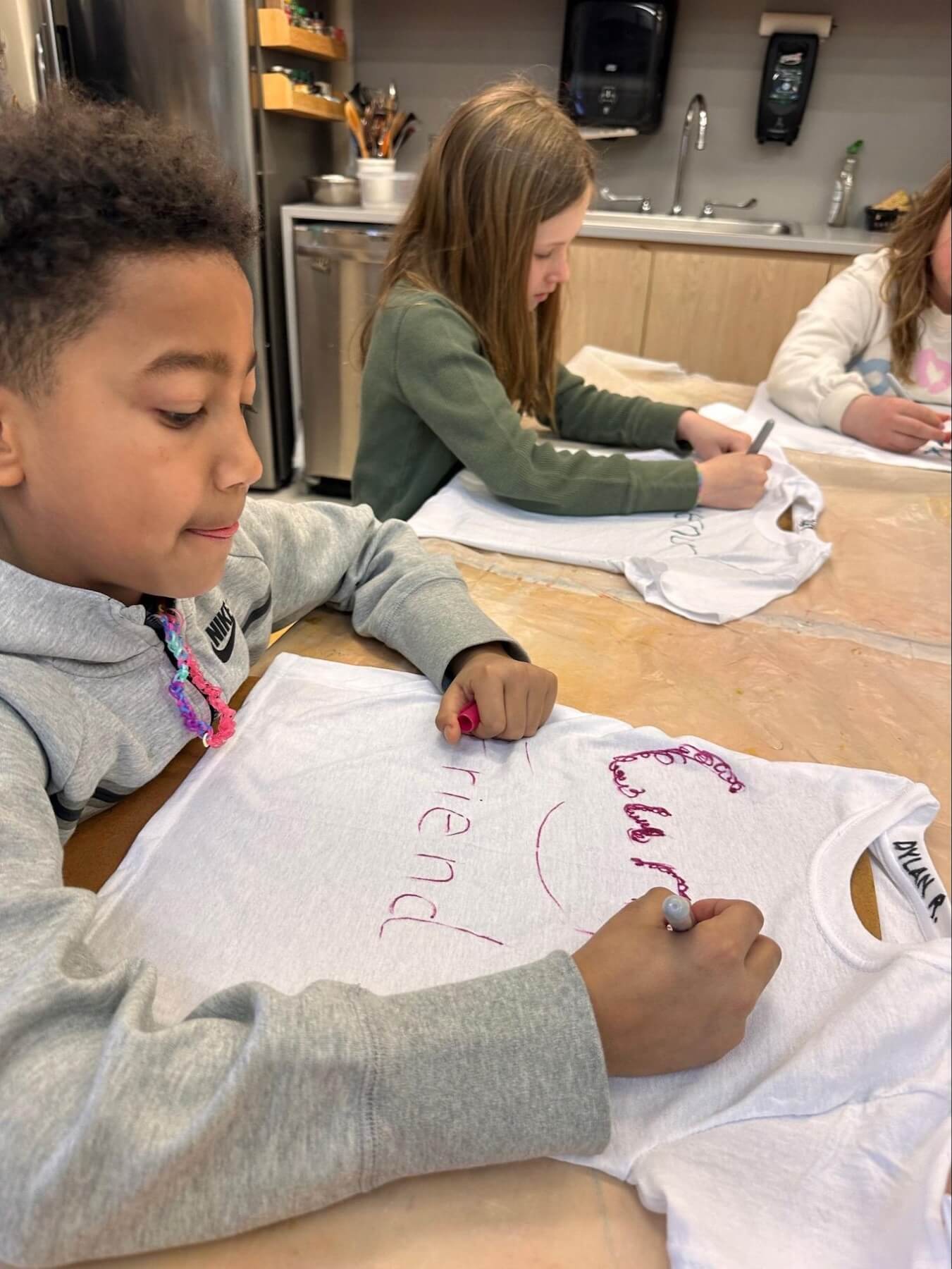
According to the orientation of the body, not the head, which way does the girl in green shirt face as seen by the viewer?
to the viewer's right

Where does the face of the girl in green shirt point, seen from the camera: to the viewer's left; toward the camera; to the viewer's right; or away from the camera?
to the viewer's right

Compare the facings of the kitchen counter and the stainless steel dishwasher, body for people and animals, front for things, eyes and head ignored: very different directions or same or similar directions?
same or similar directions

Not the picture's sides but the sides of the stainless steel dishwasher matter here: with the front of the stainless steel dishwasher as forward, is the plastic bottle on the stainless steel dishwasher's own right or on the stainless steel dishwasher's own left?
on the stainless steel dishwasher's own left

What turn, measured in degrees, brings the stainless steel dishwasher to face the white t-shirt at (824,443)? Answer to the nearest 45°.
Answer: approximately 45° to its left

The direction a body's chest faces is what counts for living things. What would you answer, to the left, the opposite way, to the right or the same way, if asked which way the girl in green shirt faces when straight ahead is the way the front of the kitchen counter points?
to the left

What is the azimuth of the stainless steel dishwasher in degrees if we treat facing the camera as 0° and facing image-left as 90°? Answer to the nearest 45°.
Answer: approximately 0°

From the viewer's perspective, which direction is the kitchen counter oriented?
toward the camera

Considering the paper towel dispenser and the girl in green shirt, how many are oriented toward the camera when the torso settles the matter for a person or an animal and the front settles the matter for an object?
1

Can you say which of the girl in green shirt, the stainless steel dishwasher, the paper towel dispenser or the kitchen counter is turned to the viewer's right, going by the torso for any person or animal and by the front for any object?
the girl in green shirt

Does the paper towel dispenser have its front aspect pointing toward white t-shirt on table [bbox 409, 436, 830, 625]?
yes

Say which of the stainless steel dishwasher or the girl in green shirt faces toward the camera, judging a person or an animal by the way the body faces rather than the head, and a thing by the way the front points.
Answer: the stainless steel dishwasher

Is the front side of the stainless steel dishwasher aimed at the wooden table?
yes

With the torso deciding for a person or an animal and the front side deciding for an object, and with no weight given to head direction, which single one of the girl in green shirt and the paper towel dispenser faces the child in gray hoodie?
the paper towel dispenser

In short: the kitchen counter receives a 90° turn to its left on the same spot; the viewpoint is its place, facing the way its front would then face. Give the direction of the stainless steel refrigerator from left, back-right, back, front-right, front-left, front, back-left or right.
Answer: back
